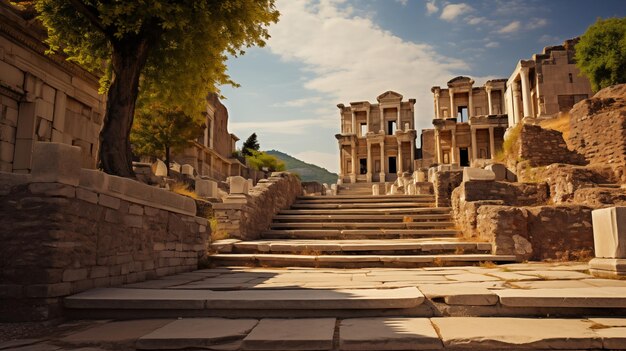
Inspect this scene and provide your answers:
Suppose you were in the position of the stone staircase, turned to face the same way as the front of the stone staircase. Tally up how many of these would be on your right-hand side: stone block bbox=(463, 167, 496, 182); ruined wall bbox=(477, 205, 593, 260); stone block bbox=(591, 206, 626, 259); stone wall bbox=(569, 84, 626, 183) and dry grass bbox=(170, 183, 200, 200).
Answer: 1

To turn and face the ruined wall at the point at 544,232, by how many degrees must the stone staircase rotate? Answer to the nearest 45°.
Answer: approximately 45° to its left

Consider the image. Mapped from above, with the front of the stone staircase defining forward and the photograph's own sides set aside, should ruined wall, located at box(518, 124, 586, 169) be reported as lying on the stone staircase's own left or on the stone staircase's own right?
on the stone staircase's own left

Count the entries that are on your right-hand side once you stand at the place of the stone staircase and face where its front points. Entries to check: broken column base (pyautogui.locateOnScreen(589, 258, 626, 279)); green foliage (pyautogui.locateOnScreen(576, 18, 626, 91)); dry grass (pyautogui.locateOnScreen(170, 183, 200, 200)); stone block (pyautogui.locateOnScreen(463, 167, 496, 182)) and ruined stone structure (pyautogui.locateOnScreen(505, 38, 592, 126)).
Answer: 1

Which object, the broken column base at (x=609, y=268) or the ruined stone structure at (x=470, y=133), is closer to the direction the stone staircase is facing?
the broken column base

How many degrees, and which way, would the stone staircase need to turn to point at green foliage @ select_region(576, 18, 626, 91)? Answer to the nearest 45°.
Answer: approximately 135° to its left

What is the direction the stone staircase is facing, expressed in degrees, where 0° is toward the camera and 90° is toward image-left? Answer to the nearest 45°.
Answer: approximately 0°

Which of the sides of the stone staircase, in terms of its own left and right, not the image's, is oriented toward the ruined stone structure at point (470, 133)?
back

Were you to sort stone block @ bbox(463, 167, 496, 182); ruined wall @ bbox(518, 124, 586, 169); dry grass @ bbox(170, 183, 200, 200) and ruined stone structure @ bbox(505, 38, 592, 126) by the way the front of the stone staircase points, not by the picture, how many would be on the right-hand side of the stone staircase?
1

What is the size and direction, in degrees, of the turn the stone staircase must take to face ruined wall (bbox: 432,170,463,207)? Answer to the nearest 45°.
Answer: approximately 135° to its left

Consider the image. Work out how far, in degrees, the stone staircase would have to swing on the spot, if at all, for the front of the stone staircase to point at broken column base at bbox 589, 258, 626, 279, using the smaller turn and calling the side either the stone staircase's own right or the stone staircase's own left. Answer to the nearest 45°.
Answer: approximately 45° to the stone staircase's own left

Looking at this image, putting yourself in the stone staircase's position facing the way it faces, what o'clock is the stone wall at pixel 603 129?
The stone wall is roughly at 8 o'clock from the stone staircase.

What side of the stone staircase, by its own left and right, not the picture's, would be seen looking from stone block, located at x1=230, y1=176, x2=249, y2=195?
right

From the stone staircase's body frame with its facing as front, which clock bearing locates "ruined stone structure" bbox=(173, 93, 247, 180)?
The ruined stone structure is roughly at 5 o'clock from the stone staircase.

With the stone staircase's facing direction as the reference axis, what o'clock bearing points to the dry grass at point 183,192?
The dry grass is roughly at 3 o'clock from the stone staircase.

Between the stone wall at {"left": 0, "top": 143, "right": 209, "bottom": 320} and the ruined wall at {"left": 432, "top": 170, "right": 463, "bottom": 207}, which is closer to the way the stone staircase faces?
the stone wall

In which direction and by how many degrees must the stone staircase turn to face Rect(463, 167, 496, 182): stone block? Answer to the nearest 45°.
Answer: approximately 90° to its left
